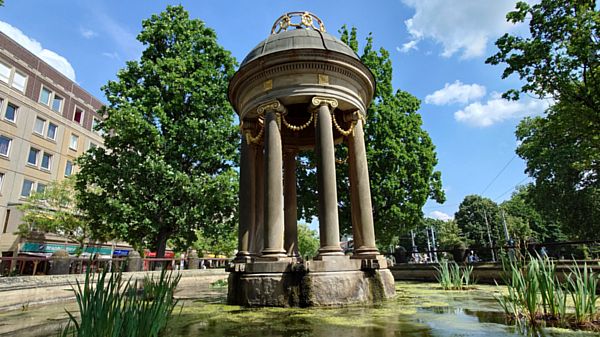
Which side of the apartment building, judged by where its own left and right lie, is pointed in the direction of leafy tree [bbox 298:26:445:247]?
front

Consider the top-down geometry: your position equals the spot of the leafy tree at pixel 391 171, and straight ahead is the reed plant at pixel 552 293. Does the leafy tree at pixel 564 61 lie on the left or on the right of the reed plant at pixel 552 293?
left

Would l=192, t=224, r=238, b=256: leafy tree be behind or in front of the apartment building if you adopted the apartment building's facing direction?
in front

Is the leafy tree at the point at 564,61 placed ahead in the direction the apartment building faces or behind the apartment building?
ahead

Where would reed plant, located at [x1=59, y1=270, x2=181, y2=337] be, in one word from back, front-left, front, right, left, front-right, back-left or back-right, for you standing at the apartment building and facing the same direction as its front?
front-right

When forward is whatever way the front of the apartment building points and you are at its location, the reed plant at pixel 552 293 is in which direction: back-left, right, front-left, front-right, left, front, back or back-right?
front-right
